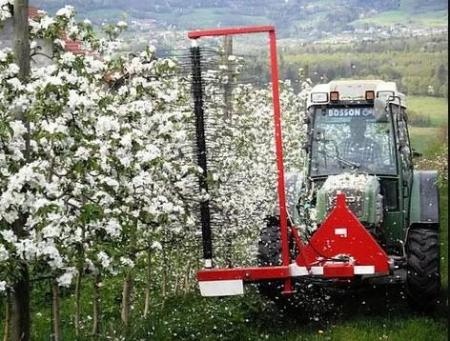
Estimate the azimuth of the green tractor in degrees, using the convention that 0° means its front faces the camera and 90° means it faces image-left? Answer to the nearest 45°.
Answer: approximately 0°

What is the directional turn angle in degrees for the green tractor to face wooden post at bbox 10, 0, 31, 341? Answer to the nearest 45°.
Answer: approximately 45° to its right

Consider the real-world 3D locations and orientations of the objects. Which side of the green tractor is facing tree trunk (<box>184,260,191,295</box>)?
right
